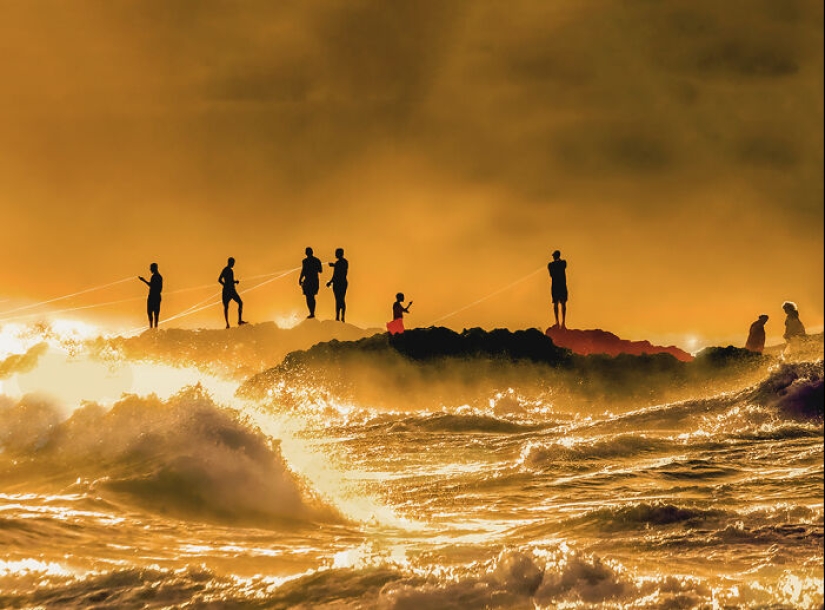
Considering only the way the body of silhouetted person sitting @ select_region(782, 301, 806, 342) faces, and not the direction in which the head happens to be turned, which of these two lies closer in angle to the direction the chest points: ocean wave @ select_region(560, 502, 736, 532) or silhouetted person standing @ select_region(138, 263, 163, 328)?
the silhouetted person standing

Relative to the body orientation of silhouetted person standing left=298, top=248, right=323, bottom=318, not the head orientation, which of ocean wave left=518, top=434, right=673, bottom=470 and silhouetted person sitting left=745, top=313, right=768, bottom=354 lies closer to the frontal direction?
the ocean wave

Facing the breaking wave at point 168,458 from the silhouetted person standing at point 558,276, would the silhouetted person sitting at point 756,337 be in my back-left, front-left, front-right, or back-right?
back-left

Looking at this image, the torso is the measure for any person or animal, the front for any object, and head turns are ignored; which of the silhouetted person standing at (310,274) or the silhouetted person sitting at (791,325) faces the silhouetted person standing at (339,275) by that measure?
the silhouetted person sitting at (791,325)

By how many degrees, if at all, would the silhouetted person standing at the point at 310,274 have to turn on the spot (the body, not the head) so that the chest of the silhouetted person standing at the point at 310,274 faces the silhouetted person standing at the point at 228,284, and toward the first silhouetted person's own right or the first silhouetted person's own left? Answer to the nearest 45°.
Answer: approximately 90° to the first silhouetted person's own right

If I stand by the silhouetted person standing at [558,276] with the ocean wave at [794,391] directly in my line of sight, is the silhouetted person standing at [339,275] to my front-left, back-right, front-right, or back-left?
back-right

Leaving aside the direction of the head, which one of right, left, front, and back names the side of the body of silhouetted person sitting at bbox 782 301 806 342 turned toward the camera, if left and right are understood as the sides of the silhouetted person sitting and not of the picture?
left

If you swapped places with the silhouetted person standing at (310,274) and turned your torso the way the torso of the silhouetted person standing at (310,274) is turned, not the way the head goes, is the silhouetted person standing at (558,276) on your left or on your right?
on your left

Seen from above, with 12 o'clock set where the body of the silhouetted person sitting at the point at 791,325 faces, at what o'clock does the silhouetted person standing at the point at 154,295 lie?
the silhouetted person standing at the point at 154,295 is roughly at 12 o'clock from the silhouetted person sitting at the point at 791,325.

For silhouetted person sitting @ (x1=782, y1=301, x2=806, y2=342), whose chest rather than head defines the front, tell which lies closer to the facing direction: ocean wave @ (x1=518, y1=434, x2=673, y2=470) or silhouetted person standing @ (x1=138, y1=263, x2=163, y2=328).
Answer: the silhouetted person standing

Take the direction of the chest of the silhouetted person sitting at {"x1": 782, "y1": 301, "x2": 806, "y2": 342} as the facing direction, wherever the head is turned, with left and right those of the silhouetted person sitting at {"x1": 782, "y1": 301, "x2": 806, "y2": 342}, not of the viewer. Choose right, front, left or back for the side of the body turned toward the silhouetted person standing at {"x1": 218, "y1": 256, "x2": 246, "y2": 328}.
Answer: front

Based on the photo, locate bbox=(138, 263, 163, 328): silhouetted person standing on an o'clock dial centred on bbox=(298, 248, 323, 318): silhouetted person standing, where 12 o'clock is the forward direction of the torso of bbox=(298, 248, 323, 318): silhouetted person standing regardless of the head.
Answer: bbox=(138, 263, 163, 328): silhouetted person standing is roughly at 2 o'clock from bbox=(298, 248, 323, 318): silhouetted person standing.

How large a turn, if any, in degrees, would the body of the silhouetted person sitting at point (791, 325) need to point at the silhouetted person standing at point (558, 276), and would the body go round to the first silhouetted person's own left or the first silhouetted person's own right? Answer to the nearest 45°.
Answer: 0° — they already face them
